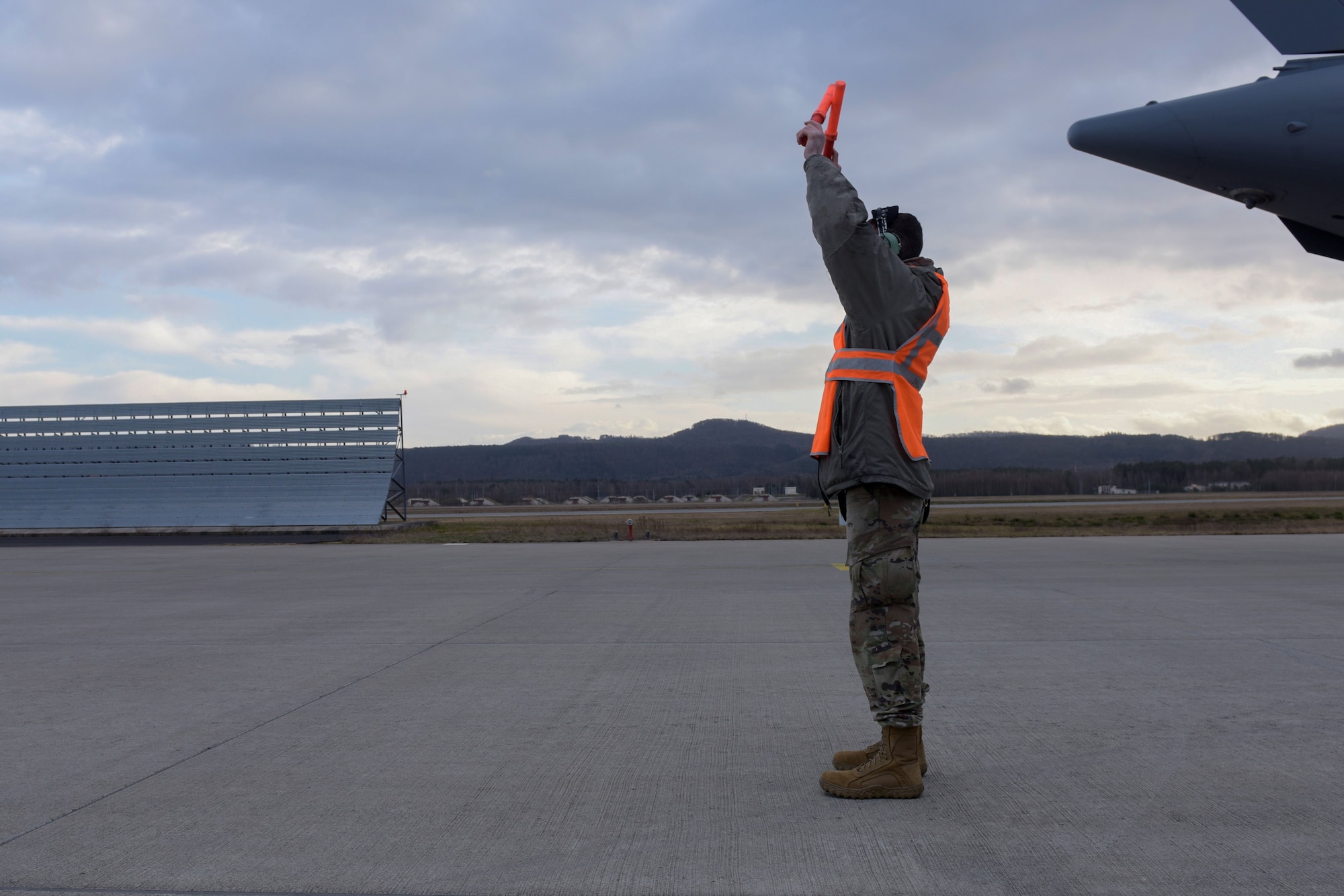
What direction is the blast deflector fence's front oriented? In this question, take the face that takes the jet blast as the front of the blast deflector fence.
toward the camera

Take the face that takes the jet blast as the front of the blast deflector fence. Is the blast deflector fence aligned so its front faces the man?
yes
